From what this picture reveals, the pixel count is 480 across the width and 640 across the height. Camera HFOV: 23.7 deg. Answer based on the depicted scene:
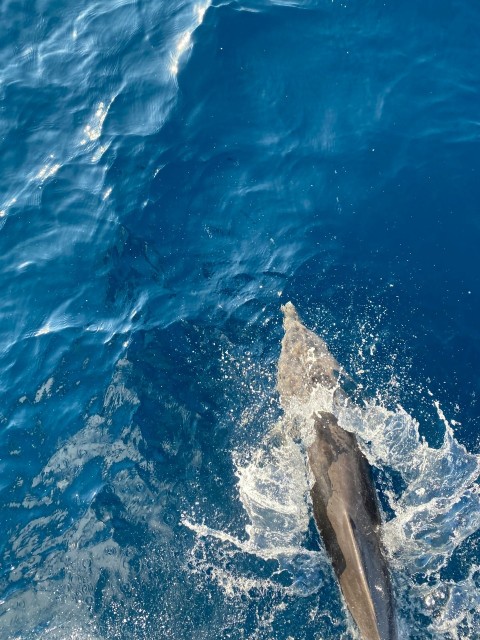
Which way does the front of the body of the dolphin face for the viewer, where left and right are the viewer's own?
facing away from the viewer
